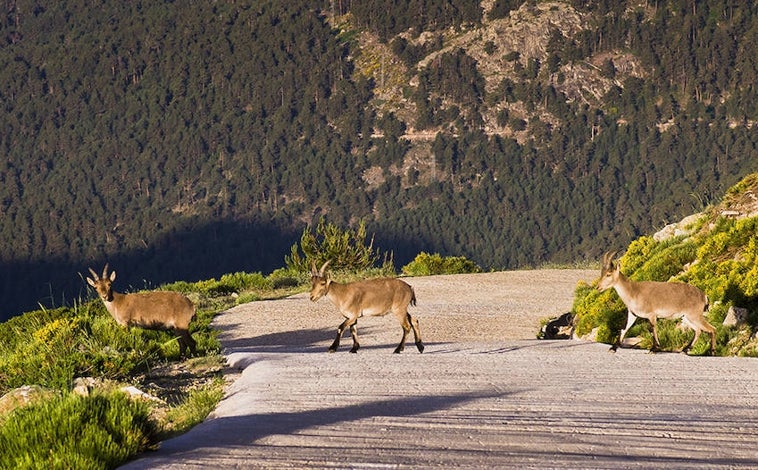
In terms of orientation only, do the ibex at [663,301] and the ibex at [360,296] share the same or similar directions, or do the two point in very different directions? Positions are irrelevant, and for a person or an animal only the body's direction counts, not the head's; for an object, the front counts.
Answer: same or similar directions

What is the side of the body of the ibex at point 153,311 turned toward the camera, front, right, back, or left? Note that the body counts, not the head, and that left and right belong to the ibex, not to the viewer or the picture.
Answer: left

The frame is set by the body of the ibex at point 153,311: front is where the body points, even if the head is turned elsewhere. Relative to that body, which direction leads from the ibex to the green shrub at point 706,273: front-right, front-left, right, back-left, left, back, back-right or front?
back

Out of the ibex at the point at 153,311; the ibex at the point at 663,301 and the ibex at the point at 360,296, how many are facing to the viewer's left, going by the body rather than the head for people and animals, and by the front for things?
3

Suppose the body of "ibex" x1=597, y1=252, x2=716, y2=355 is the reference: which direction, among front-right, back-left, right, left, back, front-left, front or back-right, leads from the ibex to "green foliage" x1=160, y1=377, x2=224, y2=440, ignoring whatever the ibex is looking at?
front-left

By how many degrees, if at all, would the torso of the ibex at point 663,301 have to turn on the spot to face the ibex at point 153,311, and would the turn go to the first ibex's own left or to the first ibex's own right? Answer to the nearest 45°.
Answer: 0° — it already faces it

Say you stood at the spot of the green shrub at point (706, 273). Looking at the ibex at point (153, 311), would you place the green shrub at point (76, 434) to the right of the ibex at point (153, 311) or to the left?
left

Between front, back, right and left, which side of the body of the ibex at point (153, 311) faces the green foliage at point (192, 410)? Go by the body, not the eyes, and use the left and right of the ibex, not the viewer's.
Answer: left

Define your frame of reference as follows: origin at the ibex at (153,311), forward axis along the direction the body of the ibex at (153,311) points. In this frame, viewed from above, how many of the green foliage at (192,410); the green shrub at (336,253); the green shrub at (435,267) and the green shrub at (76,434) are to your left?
2

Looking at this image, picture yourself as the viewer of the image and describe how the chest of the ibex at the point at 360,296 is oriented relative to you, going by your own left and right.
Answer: facing to the left of the viewer

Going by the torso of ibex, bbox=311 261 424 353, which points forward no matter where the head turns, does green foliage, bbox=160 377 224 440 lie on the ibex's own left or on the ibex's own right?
on the ibex's own left

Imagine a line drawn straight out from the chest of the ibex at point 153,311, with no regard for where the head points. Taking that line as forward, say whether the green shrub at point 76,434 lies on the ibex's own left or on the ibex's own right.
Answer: on the ibex's own left

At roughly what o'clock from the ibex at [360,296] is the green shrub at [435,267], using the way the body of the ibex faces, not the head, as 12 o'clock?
The green shrub is roughly at 3 o'clock from the ibex.

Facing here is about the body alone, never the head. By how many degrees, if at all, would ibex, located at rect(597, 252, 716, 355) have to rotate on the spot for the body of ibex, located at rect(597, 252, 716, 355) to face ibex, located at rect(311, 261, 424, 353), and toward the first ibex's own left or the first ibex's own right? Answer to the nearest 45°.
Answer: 0° — it already faces it

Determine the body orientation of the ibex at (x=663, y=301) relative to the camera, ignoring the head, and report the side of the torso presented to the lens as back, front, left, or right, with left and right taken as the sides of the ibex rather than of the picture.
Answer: left

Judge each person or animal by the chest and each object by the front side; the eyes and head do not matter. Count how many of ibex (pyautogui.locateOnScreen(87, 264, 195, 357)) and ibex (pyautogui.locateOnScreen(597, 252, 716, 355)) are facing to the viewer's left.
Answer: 2

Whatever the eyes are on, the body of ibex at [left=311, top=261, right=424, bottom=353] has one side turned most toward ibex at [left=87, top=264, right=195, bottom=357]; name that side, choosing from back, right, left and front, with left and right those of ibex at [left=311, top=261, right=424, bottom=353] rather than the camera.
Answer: front
